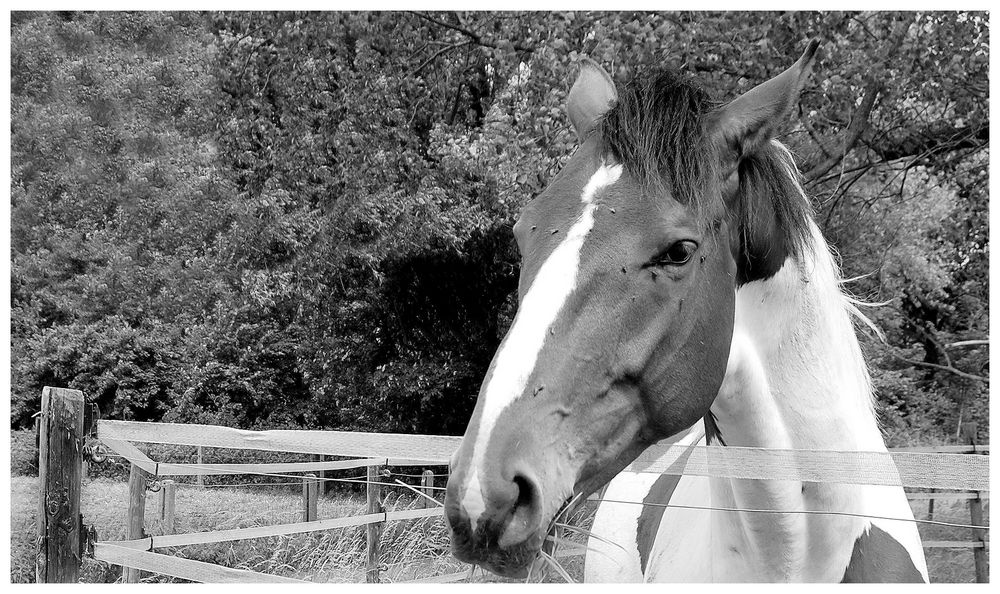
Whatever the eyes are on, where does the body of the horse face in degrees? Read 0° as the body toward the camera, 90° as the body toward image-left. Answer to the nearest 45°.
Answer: approximately 45°
